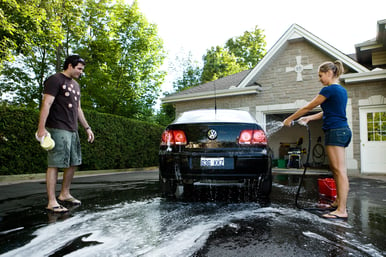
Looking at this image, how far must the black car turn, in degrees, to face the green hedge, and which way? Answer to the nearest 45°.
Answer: approximately 45° to its left

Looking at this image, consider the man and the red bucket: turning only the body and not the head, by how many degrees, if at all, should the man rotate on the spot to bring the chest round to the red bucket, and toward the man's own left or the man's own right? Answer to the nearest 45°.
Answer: approximately 45° to the man's own left

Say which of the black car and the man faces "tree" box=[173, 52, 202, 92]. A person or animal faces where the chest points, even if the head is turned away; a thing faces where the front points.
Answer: the black car

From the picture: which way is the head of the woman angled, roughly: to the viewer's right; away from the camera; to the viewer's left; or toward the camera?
to the viewer's left

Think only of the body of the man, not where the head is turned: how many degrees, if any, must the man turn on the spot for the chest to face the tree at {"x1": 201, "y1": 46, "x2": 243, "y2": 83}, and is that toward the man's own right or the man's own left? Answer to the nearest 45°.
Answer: approximately 90° to the man's own left

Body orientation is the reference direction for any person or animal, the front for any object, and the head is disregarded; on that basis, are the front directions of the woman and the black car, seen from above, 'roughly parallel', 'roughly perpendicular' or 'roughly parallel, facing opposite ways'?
roughly perpendicular

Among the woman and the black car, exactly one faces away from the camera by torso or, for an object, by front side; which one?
the black car

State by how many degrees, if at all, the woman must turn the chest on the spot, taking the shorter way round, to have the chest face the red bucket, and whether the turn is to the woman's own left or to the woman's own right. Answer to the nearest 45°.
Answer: approximately 90° to the woman's own right

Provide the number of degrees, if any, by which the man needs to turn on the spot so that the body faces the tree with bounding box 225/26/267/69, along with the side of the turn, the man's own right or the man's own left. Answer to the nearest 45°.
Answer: approximately 90° to the man's own left

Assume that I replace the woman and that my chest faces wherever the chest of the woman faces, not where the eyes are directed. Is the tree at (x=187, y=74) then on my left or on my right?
on my right

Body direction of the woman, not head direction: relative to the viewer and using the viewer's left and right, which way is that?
facing to the left of the viewer

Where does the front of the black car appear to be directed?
away from the camera
